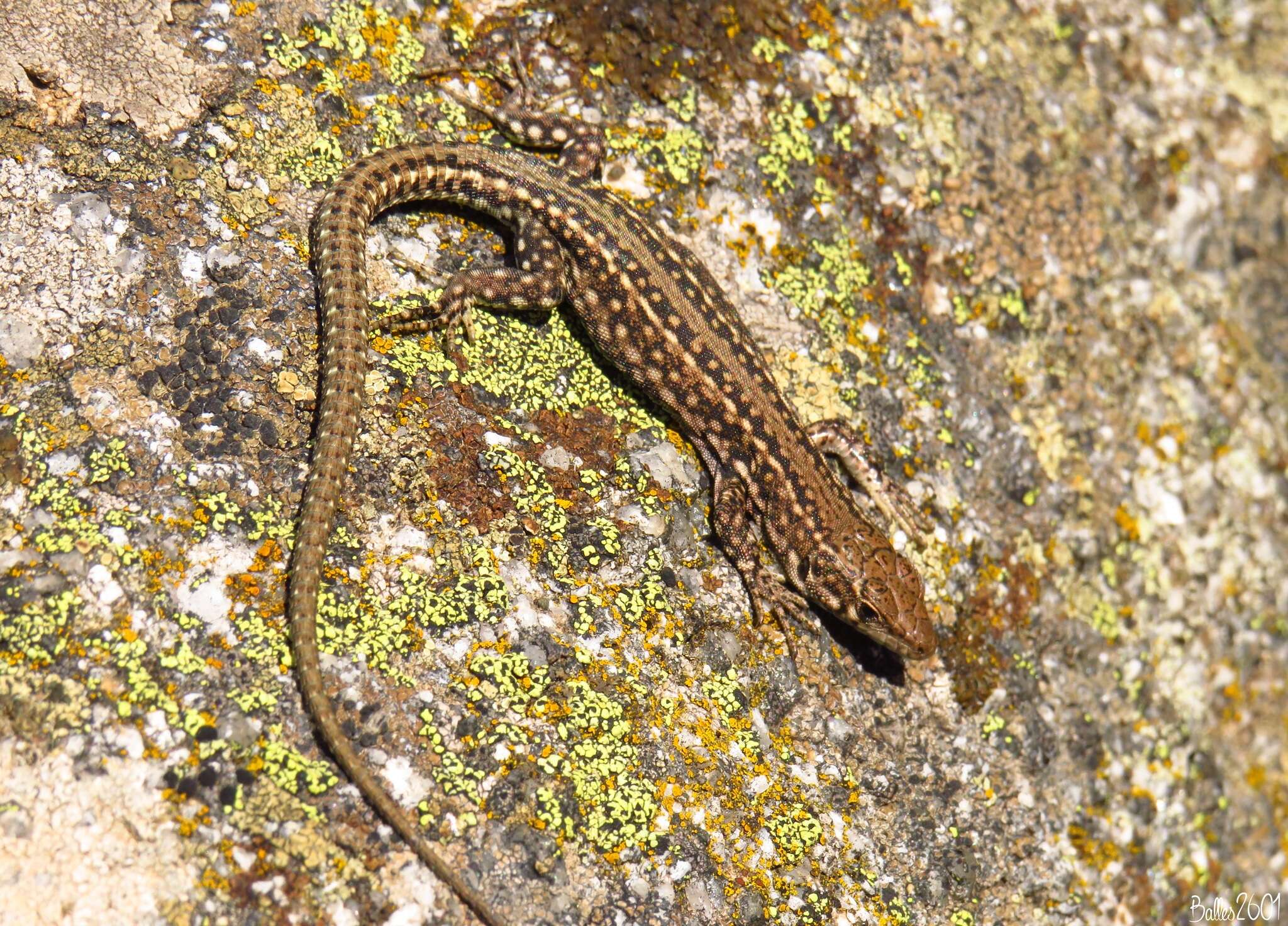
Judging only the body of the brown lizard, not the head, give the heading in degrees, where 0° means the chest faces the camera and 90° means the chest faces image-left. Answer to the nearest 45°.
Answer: approximately 315°

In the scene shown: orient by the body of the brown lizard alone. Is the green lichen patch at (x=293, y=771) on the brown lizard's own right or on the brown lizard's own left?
on the brown lizard's own right
